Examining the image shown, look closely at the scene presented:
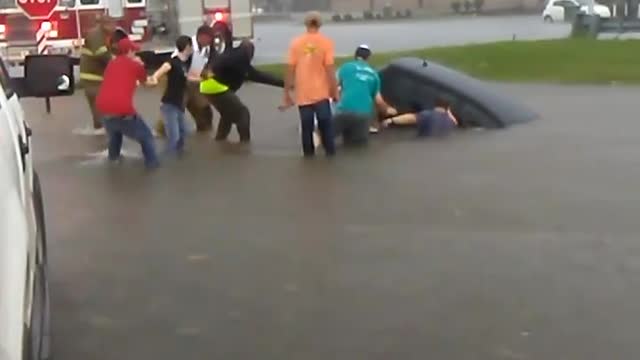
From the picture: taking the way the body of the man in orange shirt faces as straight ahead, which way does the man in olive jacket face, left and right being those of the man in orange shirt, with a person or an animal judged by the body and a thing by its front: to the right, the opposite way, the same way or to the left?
to the right

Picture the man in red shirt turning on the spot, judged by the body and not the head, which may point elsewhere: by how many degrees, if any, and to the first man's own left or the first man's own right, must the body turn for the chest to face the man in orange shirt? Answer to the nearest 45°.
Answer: approximately 45° to the first man's own right

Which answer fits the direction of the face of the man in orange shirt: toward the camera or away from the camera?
away from the camera

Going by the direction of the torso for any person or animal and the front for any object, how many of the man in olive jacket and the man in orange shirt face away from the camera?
1

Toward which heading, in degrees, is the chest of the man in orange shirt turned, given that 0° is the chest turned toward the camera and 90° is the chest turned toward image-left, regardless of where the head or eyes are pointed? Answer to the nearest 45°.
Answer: approximately 180°

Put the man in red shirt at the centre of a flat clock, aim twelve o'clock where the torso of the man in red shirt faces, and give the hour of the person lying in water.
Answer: The person lying in water is roughly at 1 o'clock from the man in red shirt.

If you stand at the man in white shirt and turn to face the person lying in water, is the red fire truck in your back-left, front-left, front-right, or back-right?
back-left

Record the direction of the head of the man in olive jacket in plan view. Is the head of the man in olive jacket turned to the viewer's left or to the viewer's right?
to the viewer's right

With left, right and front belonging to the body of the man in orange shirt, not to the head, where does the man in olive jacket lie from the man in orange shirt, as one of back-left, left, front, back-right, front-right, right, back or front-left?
front-left

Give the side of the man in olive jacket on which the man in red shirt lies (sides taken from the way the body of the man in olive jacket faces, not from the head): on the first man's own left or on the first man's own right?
on the first man's own right

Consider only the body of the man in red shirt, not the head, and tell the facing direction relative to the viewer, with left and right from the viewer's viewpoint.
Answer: facing away from the viewer and to the right of the viewer

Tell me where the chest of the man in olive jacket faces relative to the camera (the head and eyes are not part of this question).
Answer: to the viewer's right
